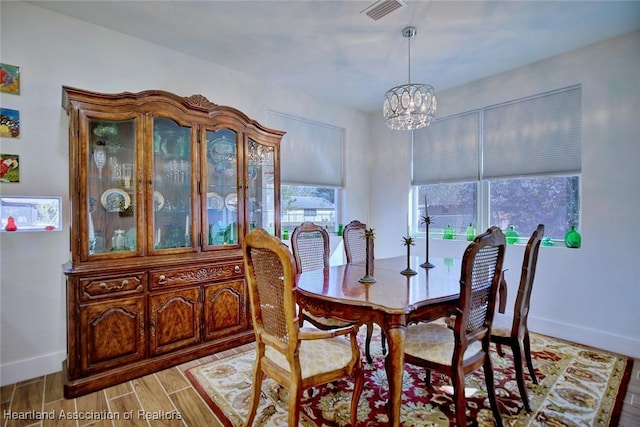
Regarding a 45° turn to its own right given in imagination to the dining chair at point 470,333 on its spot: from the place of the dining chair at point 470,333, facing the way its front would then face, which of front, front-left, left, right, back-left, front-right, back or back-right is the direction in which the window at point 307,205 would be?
front-left

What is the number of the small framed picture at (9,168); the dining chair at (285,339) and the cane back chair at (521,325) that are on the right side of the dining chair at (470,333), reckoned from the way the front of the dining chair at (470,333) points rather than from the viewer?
1

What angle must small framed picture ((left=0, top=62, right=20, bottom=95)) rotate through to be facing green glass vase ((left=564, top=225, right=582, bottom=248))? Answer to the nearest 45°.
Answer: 0° — it already faces it

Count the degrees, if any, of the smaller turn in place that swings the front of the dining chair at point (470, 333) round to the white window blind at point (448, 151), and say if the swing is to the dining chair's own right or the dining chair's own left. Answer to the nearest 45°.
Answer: approximately 45° to the dining chair's own right

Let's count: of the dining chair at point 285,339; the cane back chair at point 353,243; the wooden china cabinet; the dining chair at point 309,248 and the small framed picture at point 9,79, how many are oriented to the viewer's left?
0

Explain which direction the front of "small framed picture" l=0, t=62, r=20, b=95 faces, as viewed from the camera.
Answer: facing the viewer and to the right of the viewer

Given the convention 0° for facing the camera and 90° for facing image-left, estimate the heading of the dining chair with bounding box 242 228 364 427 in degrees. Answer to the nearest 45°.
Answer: approximately 225°

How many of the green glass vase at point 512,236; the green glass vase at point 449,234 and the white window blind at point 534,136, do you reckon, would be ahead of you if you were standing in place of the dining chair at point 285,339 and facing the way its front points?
3

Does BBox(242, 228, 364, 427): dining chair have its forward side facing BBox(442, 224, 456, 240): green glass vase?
yes

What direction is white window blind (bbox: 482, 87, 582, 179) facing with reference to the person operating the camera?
facing the viewer and to the left of the viewer

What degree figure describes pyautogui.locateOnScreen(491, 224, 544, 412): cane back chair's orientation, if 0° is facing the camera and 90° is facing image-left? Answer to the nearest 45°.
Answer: approximately 90°

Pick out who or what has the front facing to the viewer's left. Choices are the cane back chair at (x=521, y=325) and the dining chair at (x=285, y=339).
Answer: the cane back chair

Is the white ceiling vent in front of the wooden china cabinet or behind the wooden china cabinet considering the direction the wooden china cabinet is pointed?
in front

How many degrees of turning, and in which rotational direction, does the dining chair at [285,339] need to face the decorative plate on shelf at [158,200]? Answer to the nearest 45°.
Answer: approximately 90° to its left

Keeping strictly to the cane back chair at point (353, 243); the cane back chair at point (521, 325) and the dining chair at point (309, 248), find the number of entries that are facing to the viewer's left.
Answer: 1

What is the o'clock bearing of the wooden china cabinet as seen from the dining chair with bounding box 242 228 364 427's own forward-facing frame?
The wooden china cabinet is roughly at 9 o'clock from the dining chair.

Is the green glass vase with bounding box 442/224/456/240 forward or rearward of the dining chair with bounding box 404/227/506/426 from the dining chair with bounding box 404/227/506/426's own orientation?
forward

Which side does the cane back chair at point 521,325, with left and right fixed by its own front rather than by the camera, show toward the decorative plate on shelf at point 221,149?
front

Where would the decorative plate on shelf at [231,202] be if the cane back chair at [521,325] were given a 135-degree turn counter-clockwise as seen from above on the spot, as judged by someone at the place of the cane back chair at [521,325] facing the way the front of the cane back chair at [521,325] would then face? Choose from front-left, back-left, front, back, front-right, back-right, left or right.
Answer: back-right

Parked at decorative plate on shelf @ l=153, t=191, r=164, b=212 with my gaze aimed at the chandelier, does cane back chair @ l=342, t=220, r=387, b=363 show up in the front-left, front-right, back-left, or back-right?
front-left

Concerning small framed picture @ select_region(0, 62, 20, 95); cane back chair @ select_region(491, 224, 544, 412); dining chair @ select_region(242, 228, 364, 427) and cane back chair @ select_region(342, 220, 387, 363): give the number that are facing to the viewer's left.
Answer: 1
